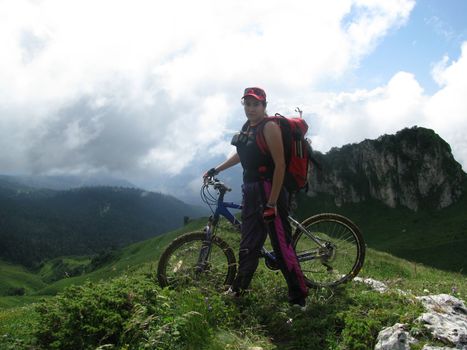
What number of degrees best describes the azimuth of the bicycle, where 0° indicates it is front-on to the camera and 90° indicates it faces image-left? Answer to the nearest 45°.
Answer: approximately 90°

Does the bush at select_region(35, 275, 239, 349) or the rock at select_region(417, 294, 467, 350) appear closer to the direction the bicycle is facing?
the bush

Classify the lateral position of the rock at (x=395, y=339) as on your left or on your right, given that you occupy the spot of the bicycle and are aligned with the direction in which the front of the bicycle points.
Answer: on your left

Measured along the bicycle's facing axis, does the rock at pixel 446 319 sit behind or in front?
behind

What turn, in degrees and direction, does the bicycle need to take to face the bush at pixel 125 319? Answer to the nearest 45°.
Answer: approximately 45° to its left
